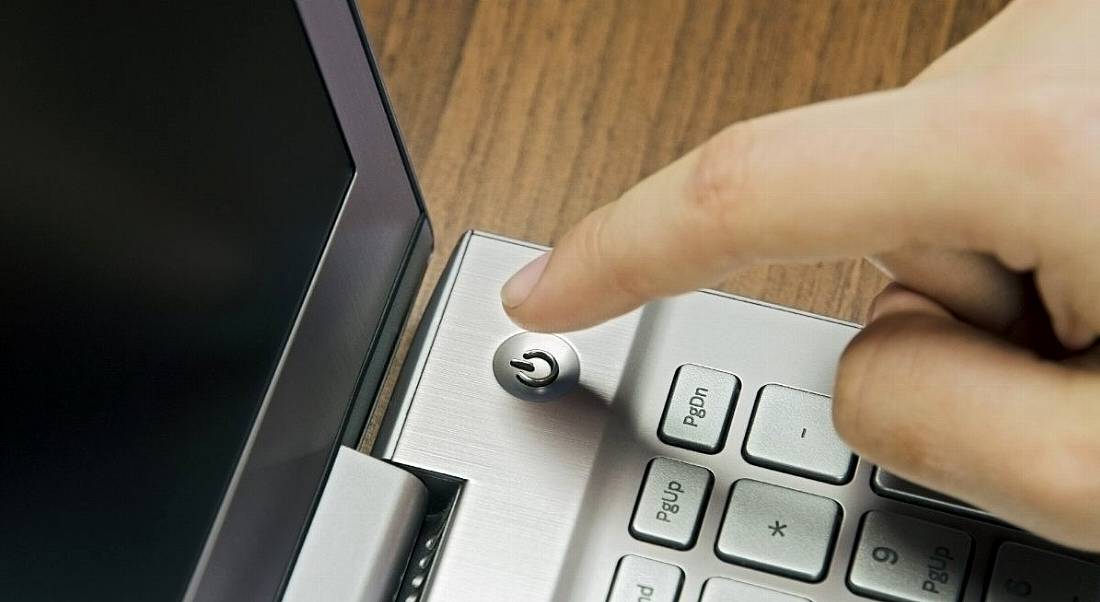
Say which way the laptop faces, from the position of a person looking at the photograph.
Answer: facing to the right of the viewer
